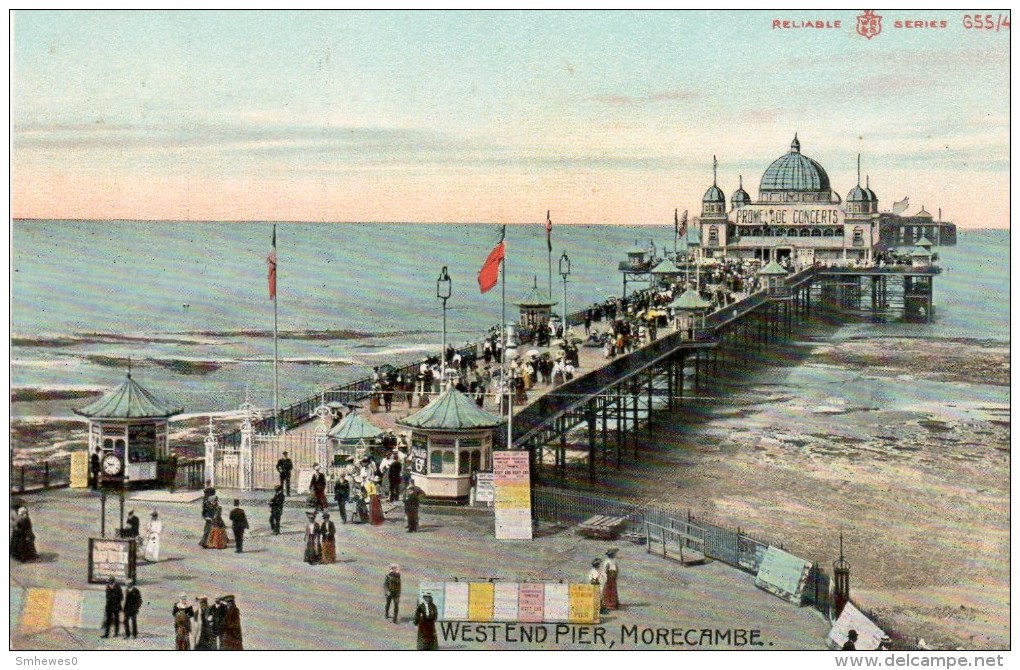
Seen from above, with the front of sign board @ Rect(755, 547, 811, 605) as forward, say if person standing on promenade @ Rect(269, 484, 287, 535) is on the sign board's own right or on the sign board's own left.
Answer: on the sign board's own right

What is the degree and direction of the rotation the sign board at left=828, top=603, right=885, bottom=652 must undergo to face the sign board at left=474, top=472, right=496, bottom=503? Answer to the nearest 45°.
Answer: approximately 90° to its right

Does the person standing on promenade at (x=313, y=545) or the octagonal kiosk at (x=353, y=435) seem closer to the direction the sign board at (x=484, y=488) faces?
the person standing on promenade

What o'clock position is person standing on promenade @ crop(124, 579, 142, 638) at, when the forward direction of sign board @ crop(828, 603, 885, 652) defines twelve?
The person standing on promenade is roughly at 1 o'clock from the sign board.

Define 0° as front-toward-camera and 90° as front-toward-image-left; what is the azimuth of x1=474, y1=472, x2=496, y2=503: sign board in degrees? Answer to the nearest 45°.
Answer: approximately 0°

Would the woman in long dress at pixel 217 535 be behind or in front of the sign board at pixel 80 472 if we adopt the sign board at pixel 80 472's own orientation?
in front

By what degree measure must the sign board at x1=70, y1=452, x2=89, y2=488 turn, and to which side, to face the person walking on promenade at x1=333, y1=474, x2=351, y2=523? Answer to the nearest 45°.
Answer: approximately 45° to its left
